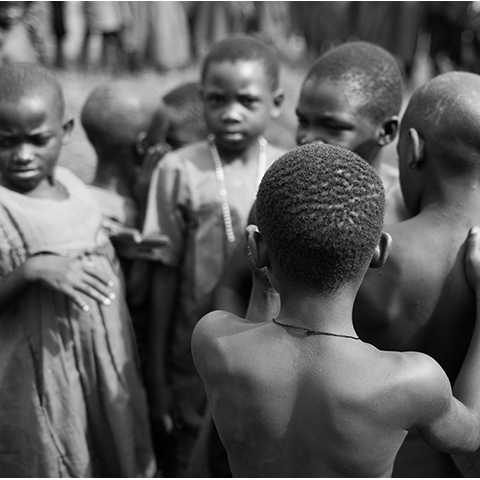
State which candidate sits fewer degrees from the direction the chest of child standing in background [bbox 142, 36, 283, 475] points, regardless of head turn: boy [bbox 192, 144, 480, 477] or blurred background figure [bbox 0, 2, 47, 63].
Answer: the boy

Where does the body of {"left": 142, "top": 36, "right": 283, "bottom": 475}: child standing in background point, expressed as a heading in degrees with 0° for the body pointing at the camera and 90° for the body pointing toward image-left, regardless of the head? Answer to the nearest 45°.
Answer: approximately 0°

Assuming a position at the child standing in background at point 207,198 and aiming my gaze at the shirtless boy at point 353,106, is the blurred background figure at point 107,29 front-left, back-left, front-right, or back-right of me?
back-left

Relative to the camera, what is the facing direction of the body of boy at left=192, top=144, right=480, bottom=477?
away from the camera

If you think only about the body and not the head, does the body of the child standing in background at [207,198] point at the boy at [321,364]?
yes

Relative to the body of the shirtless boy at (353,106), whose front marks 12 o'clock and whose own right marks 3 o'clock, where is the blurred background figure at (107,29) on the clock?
The blurred background figure is roughly at 4 o'clock from the shirtless boy.

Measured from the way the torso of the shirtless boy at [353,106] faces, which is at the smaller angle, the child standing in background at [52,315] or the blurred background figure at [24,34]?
the child standing in background

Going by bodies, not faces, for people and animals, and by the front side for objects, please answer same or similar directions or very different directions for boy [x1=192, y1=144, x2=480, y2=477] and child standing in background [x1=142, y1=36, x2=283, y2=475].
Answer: very different directions

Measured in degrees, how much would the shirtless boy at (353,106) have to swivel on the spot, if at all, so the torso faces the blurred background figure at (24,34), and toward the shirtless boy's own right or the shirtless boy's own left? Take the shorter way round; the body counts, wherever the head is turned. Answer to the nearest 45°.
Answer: approximately 90° to the shirtless boy's own right
